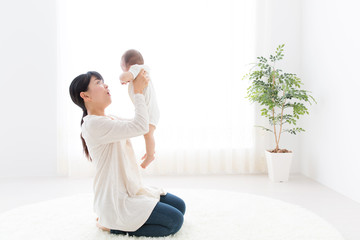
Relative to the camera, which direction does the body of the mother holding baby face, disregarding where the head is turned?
to the viewer's right

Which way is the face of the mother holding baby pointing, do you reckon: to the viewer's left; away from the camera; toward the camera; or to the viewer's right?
to the viewer's right
